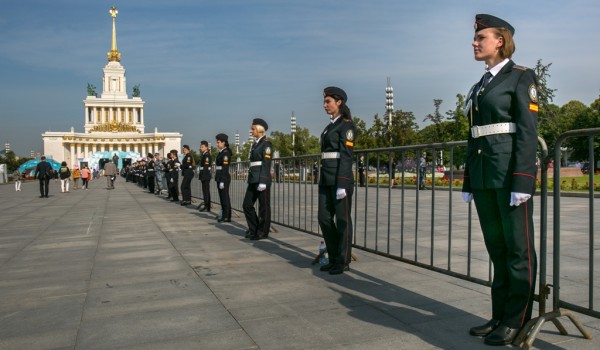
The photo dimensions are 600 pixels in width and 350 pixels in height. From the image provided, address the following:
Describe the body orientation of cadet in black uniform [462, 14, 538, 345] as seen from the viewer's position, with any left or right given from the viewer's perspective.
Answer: facing the viewer and to the left of the viewer

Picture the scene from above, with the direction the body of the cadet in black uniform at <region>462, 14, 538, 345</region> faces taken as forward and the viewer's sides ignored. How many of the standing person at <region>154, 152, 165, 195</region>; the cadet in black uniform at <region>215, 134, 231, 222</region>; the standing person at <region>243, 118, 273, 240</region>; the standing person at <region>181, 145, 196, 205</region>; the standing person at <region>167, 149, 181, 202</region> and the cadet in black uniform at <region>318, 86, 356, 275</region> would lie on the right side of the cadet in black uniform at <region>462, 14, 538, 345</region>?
6

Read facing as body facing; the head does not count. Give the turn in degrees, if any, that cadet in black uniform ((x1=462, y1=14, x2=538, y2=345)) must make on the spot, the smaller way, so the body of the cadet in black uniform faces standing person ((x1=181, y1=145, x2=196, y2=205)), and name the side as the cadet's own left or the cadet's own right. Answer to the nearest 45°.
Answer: approximately 90° to the cadet's own right

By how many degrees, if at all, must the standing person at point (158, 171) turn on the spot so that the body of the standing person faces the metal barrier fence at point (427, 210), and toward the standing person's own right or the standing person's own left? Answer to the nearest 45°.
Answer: approximately 90° to the standing person's own left

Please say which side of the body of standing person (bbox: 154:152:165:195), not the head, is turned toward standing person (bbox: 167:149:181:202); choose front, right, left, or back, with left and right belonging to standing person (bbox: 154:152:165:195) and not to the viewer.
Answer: left

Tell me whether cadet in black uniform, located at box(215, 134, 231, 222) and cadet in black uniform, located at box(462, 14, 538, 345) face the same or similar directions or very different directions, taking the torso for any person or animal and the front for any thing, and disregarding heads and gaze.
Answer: same or similar directions

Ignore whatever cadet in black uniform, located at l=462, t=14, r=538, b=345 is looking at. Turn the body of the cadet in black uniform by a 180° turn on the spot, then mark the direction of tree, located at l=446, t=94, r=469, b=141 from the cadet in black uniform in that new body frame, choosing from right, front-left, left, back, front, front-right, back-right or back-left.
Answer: front-left

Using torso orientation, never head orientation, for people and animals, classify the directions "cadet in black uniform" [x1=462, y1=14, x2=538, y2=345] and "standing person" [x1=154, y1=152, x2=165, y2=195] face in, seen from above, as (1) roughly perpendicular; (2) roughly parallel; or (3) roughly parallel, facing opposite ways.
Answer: roughly parallel

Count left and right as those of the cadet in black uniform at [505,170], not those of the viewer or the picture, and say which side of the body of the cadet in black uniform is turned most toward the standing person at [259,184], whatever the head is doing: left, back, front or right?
right

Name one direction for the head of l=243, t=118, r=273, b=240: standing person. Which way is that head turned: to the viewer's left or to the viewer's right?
to the viewer's left

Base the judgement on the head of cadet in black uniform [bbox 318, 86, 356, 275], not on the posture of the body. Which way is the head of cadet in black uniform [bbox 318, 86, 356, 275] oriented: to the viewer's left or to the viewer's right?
to the viewer's left
